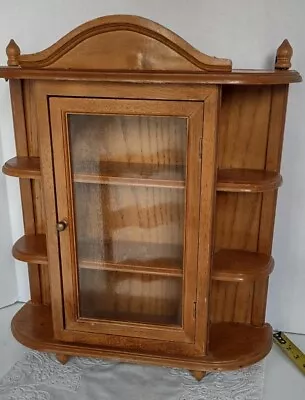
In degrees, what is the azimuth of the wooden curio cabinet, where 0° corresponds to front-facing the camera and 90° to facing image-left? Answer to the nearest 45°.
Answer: approximately 0°
